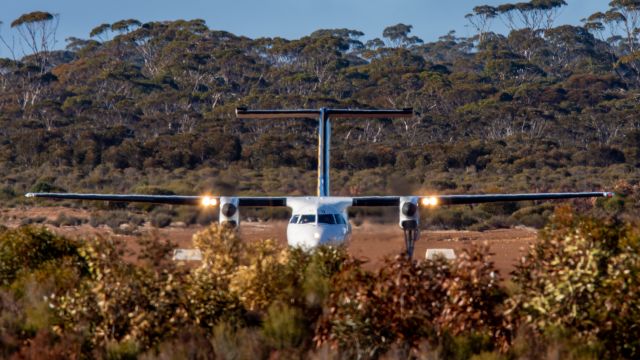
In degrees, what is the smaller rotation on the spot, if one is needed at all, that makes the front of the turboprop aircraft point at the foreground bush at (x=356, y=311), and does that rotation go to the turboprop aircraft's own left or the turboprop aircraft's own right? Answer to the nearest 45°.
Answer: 0° — it already faces it

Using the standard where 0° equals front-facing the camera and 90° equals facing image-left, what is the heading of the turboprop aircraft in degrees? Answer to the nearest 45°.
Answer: approximately 0°

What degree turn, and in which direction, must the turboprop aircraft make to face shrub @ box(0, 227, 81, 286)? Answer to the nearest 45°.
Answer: approximately 45° to its right

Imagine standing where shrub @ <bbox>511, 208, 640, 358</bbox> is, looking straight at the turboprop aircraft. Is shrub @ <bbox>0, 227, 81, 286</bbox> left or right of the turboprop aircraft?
left
